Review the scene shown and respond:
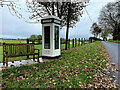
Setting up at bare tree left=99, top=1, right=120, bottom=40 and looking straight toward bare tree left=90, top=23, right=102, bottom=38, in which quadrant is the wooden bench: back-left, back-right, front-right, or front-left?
back-left

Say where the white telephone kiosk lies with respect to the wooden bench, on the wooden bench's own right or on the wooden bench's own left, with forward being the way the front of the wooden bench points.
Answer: on the wooden bench's own left

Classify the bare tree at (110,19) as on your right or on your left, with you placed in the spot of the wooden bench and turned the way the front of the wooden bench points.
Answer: on your left
